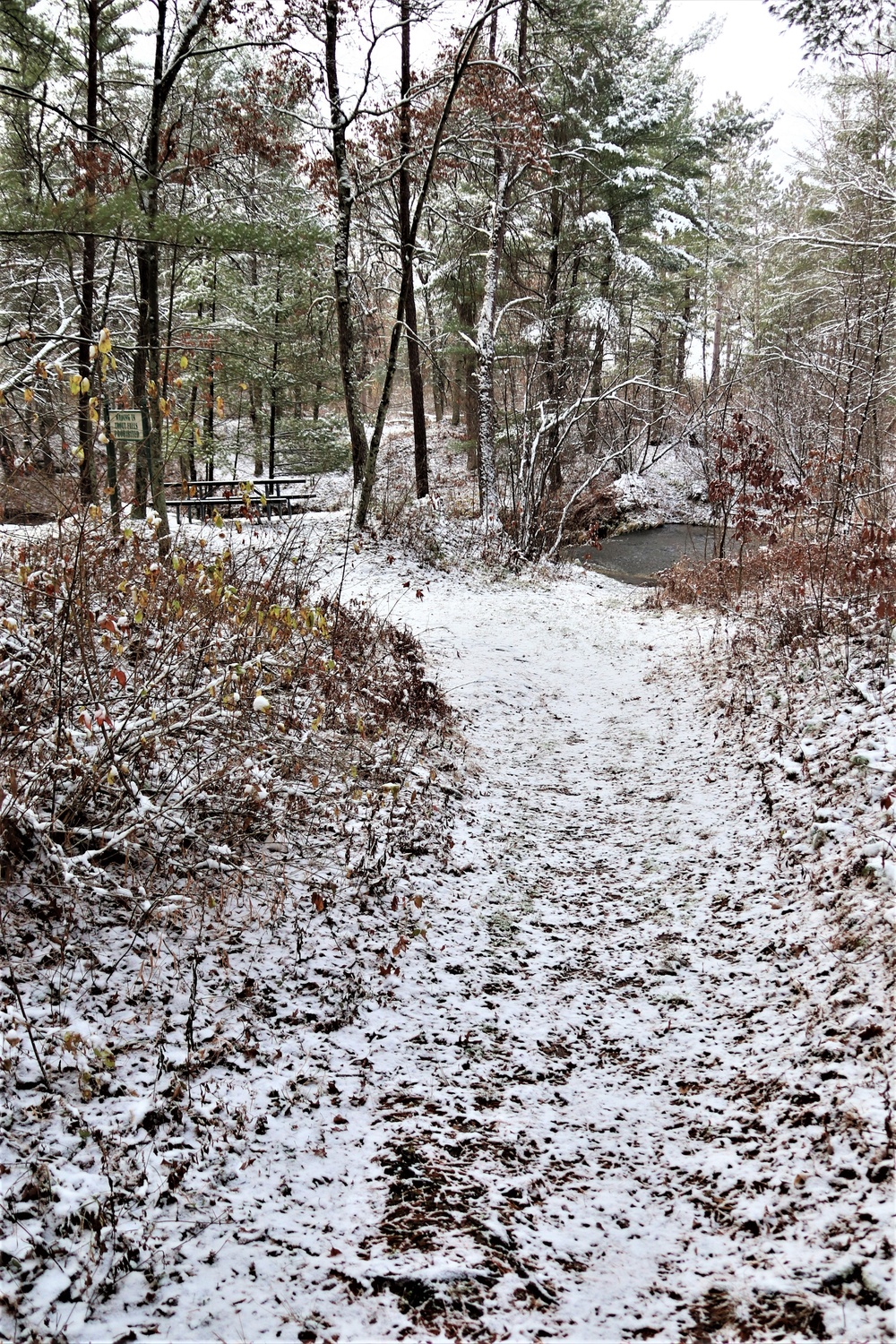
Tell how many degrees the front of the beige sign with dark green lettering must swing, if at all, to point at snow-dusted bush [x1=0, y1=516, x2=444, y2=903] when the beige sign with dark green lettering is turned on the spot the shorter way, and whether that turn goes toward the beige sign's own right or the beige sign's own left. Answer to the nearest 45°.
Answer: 0° — it already faces it

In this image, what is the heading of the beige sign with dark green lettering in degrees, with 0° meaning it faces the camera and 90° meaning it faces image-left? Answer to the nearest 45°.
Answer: approximately 0°
